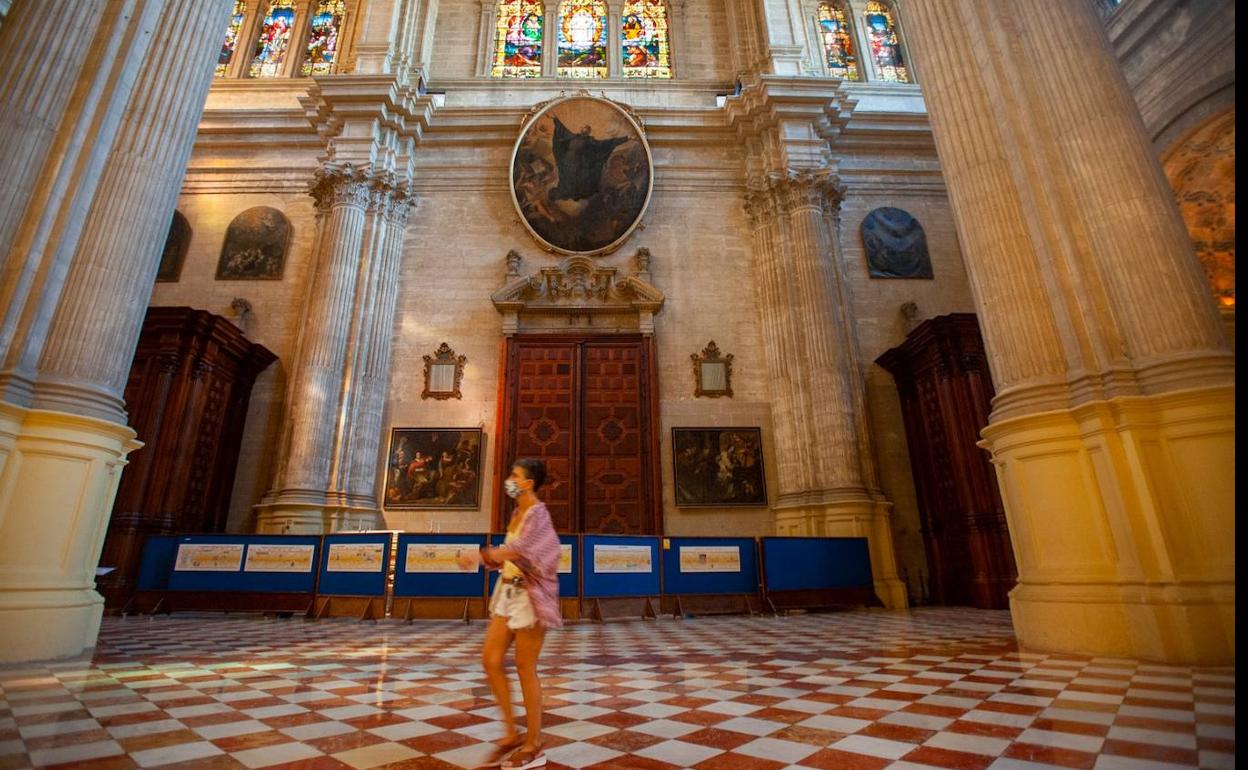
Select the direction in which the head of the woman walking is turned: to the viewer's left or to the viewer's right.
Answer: to the viewer's left

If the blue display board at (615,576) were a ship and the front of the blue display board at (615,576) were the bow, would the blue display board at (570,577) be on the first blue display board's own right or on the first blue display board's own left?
on the first blue display board's own right

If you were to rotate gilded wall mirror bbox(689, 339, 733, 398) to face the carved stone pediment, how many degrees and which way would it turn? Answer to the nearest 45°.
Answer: approximately 90° to its right

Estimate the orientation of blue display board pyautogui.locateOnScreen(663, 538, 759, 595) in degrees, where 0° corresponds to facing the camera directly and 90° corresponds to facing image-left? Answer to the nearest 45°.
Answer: approximately 0°

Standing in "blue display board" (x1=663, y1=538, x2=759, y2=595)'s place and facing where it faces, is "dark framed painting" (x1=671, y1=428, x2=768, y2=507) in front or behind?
behind

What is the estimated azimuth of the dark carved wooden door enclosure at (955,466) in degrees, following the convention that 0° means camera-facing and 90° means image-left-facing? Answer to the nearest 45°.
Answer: approximately 45°

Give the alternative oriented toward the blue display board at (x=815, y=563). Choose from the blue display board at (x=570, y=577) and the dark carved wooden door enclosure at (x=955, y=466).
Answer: the dark carved wooden door enclosure

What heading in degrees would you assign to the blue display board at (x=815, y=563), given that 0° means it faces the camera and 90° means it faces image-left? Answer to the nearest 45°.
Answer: approximately 0°
